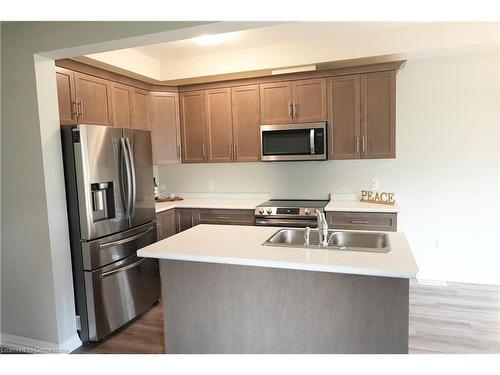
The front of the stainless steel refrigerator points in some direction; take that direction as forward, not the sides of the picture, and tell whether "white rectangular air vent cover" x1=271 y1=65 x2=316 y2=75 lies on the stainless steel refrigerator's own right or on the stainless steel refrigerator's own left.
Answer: on the stainless steel refrigerator's own left

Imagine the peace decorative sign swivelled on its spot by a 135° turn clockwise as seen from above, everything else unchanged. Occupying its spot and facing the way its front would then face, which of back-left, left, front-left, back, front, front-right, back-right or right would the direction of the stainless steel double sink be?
back-left

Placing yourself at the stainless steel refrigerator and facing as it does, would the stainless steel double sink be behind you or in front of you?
in front

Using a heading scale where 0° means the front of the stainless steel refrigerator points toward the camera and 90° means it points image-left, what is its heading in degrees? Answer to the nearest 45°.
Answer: approximately 315°

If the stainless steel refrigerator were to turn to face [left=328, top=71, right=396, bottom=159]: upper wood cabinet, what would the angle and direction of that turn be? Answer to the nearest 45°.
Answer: approximately 45° to its left

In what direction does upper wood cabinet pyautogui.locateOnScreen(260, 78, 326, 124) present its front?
toward the camera

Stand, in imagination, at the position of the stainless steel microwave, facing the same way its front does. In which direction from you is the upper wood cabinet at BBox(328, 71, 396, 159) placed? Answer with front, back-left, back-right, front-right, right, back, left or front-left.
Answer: left

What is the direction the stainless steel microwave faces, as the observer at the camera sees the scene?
facing the viewer

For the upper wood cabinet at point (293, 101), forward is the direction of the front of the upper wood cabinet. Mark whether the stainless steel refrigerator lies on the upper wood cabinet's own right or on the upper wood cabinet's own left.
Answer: on the upper wood cabinet's own right

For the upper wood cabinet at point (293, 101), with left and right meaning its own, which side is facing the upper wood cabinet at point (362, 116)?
left
